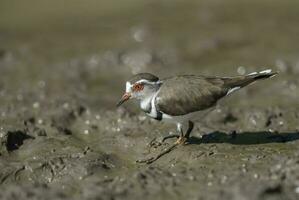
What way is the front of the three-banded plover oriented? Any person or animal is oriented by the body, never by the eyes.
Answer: to the viewer's left

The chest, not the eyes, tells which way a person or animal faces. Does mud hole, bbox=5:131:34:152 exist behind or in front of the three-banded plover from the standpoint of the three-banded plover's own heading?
in front
